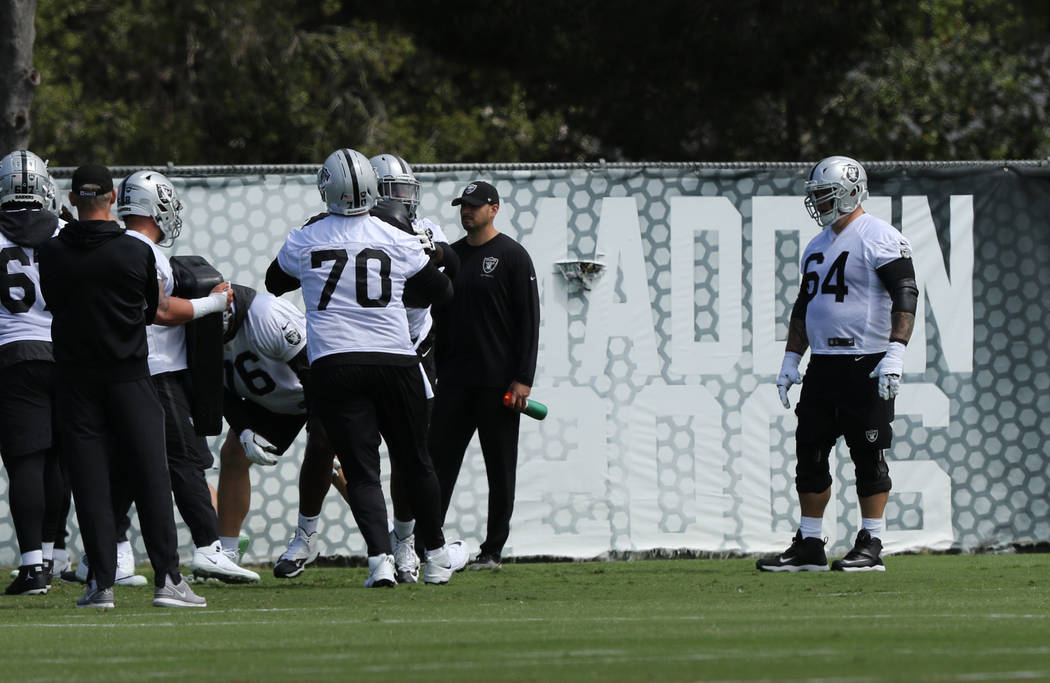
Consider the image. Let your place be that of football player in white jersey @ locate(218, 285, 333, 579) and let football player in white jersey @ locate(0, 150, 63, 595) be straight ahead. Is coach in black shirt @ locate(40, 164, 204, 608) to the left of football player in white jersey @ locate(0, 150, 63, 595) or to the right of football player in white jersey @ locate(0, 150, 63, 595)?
left

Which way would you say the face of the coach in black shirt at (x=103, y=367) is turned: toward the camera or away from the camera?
away from the camera

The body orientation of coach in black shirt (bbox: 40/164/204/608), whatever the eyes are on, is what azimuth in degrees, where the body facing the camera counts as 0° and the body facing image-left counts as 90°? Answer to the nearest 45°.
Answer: approximately 180°

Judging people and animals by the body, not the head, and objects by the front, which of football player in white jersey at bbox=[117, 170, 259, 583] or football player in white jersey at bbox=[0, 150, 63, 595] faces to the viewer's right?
football player in white jersey at bbox=[117, 170, 259, 583]

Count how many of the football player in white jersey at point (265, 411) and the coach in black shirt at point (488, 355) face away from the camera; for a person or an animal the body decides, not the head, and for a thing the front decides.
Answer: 0

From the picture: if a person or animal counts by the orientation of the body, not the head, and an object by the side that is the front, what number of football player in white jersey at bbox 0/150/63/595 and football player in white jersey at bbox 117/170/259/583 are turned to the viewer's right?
1

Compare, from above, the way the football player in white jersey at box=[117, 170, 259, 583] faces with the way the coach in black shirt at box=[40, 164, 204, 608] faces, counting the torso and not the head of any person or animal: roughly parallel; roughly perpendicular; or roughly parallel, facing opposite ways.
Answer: roughly perpendicular

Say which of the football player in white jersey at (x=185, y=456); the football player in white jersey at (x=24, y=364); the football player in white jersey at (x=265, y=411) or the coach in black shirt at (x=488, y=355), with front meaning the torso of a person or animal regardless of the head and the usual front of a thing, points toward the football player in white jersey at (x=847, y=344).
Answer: the football player in white jersey at (x=185, y=456)

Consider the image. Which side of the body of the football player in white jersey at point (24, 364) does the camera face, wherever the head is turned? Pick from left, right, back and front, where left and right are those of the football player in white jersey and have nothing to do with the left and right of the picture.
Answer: back

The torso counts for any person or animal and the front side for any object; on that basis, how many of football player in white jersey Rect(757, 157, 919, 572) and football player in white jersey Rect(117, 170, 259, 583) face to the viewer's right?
1

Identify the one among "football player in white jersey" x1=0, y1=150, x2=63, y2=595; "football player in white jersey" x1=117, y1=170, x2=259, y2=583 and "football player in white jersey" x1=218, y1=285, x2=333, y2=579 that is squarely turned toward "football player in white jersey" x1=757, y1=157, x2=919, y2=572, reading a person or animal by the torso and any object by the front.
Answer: "football player in white jersey" x1=117, y1=170, x2=259, y2=583

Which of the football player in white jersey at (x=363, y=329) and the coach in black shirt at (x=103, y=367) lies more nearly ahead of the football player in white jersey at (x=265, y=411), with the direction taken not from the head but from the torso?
the coach in black shirt

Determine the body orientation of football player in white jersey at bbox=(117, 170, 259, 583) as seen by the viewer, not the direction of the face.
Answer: to the viewer's right
